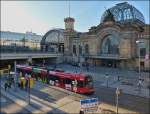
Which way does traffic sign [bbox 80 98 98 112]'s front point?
toward the camera
